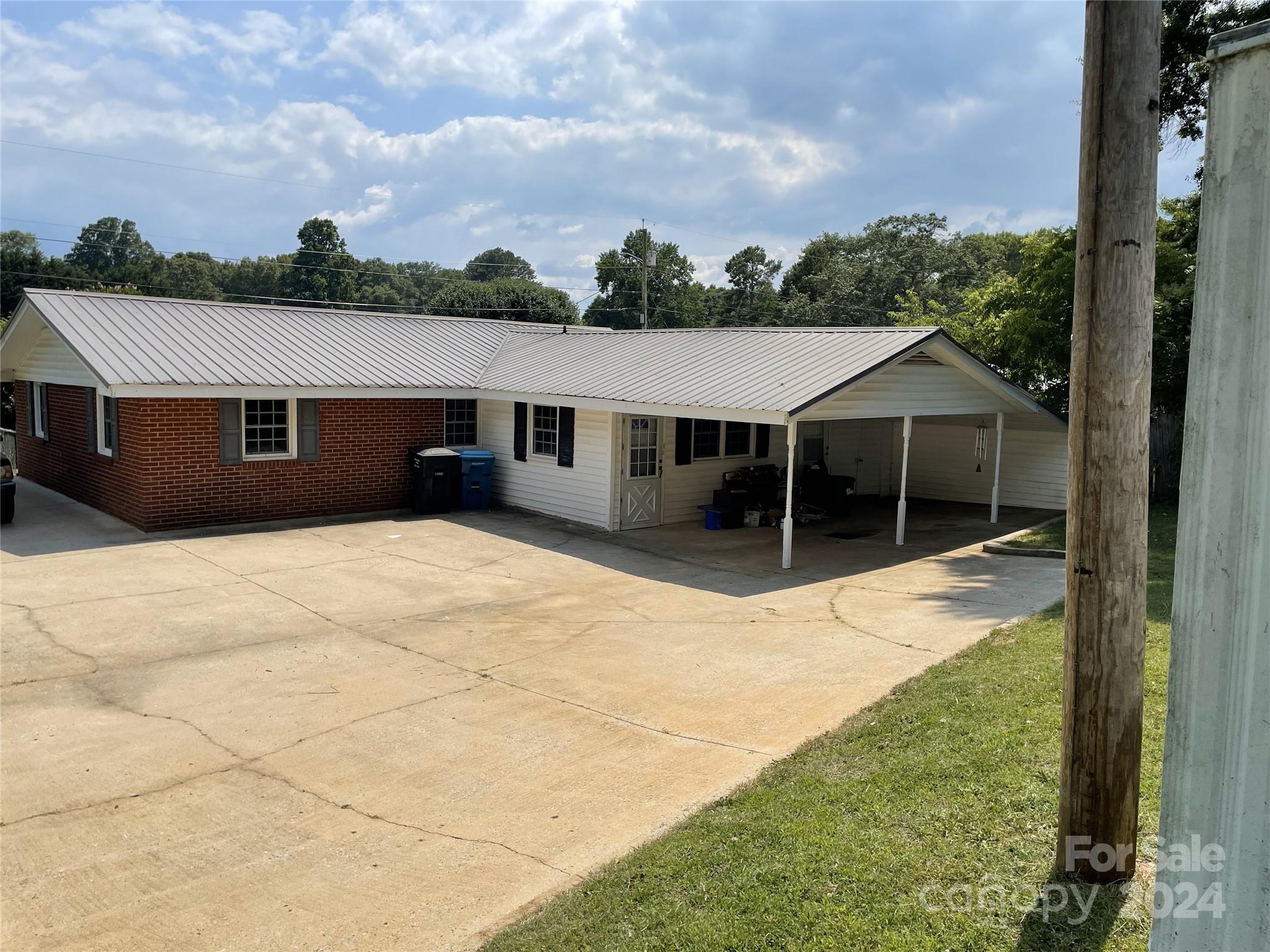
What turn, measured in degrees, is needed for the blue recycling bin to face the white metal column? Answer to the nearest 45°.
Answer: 0° — it already faces it

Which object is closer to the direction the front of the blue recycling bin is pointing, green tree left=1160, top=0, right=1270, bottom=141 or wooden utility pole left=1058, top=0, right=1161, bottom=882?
the wooden utility pole

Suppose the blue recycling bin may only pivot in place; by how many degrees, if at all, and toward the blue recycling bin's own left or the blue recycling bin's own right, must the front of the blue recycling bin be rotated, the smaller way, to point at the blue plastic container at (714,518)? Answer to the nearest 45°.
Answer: approximately 45° to the blue recycling bin's own left

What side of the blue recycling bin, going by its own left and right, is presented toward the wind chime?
left

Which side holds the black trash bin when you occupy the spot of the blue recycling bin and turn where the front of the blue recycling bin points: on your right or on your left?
on your right

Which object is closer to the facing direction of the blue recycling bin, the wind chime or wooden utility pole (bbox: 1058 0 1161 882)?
the wooden utility pole

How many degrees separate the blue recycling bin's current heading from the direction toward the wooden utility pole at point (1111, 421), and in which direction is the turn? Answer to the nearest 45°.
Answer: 0° — it already faces it

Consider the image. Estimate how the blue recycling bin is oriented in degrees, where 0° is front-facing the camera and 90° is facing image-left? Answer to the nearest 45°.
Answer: approximately 0°
